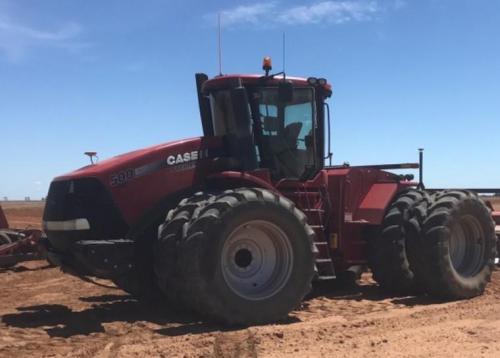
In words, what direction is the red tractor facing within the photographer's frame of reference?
facing the viewer and to the left of the viewer
